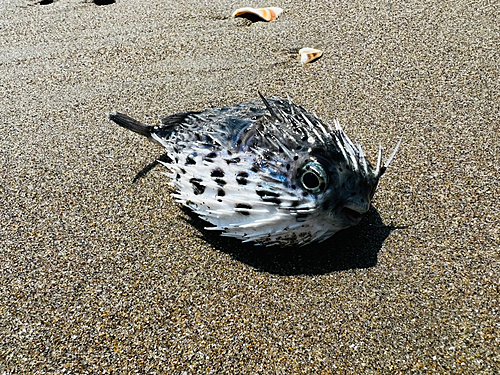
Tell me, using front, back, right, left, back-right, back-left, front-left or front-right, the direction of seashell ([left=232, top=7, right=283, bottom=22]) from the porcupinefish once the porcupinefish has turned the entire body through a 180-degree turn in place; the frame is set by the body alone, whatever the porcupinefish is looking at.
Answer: front-right

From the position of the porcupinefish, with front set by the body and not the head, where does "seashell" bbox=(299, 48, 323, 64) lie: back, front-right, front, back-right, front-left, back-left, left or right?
back-left

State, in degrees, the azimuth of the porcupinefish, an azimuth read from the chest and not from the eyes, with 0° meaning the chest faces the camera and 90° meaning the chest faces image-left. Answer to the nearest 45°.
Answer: approximately 315°
